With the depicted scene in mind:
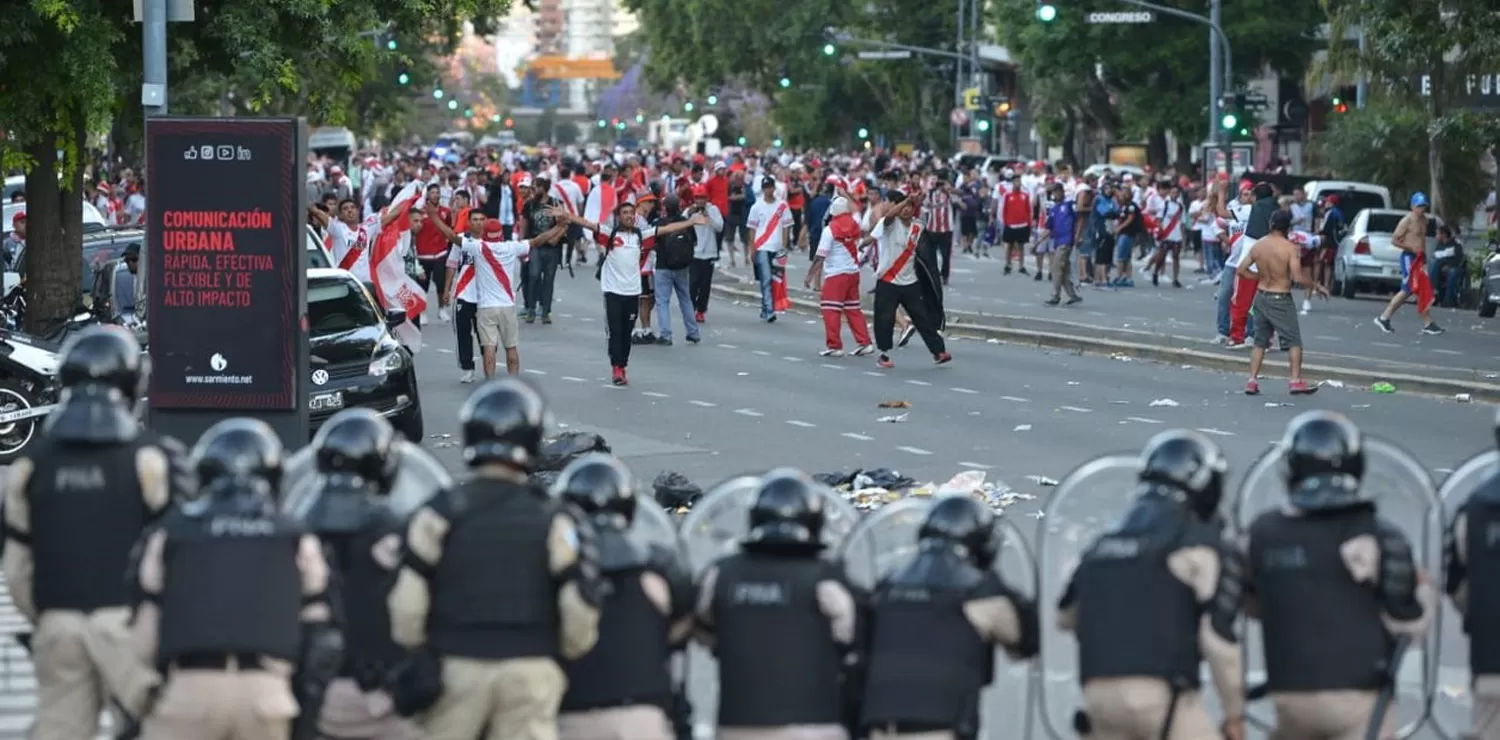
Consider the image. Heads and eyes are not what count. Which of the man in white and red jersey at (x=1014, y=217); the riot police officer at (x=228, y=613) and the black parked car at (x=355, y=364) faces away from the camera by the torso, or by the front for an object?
the riot police officer

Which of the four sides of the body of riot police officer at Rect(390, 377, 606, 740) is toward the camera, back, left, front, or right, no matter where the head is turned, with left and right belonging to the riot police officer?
back

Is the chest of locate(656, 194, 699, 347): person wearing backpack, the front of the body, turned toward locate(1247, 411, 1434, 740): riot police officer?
no

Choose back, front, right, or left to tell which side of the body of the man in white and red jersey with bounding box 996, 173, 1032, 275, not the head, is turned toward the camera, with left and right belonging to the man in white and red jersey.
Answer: front

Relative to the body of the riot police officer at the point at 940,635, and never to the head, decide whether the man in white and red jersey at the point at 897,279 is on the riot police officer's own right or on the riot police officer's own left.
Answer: on the riot police officer's own left

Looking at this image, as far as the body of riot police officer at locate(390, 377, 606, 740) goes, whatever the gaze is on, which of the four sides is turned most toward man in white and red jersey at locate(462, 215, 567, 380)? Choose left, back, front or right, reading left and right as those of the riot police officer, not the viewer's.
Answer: front

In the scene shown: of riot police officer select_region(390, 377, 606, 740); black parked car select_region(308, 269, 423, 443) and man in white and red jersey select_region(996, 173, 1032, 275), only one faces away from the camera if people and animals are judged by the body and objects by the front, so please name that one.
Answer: the riot police officer

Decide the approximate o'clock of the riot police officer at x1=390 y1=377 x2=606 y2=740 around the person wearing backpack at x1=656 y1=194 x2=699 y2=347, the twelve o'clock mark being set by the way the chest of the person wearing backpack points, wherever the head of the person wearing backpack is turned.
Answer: The riot police officer is roughly at 6 o'clock from the person wearing backpack.

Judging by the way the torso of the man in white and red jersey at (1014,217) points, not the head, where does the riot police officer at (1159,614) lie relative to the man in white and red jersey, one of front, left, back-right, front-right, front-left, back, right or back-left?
front

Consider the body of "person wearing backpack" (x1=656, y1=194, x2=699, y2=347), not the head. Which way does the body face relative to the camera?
away from the camera

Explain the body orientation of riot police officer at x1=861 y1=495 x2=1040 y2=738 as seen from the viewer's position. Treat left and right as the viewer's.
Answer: facing away from the viewer and to the right of the viewer

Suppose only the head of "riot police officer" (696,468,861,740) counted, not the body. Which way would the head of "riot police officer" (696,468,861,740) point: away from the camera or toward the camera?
away from the camera

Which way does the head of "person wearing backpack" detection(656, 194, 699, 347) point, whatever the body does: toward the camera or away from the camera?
away from the camera

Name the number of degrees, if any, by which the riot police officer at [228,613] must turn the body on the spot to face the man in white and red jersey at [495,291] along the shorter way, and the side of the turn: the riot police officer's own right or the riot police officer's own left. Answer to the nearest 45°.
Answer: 0° — they already face them

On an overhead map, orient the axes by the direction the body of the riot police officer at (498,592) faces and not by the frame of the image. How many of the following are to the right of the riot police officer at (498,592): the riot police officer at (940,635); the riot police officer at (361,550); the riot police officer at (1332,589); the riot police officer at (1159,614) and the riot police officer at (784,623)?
4

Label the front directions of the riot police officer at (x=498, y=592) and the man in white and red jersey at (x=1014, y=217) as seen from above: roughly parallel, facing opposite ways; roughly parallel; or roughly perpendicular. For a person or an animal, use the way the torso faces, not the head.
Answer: roughly parallel, facing opposite ways

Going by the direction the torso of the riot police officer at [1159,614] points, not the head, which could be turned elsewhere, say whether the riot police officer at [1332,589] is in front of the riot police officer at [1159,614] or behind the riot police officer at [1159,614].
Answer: in front
